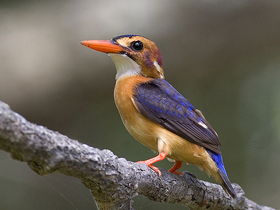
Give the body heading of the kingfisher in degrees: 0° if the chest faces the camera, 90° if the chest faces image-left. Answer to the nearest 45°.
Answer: approximately 90°
